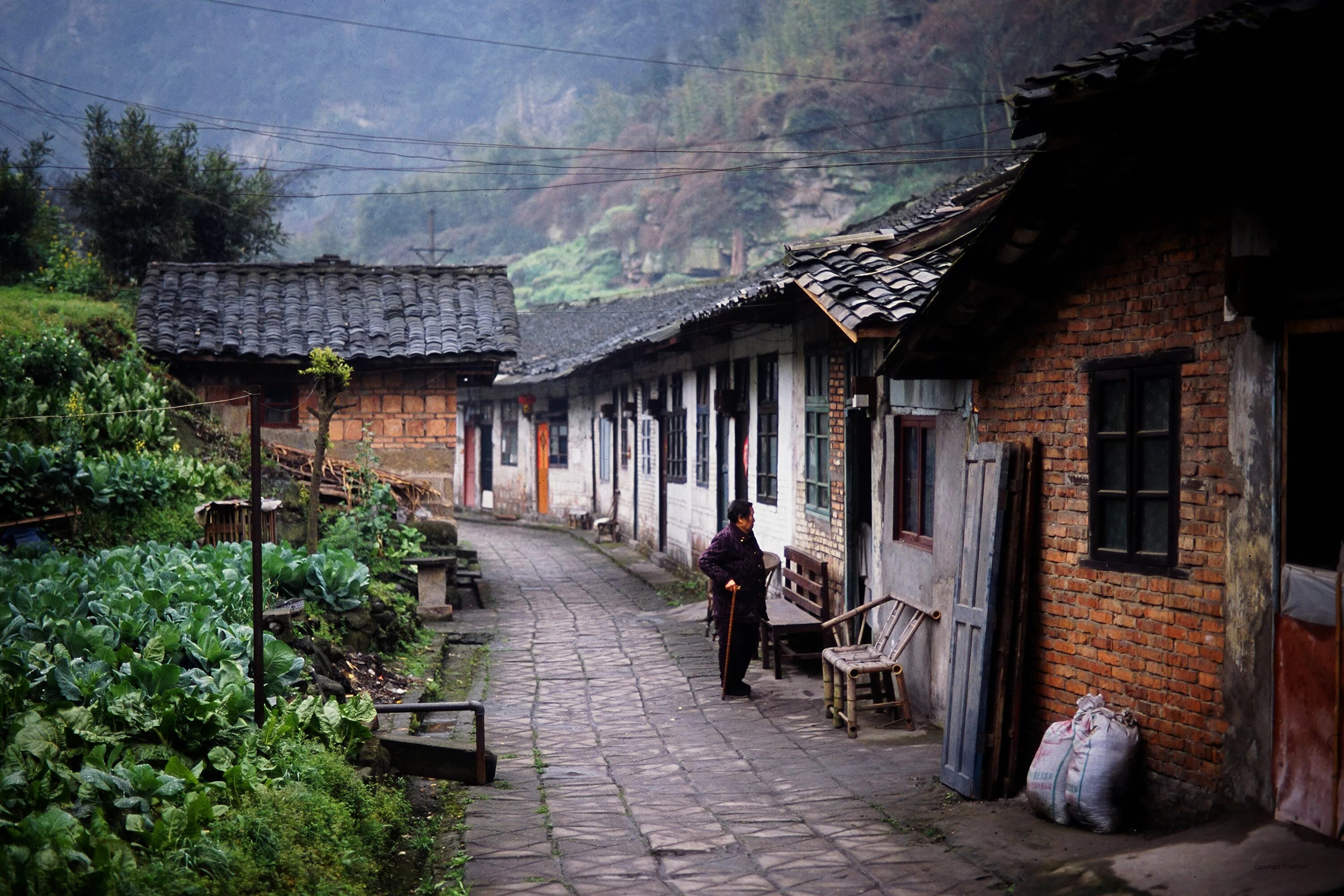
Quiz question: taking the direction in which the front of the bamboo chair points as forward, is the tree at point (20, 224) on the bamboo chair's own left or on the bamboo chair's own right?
on the bamboo chair's own right

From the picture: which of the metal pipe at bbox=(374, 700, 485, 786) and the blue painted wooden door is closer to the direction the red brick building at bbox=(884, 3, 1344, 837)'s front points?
the metal pipe

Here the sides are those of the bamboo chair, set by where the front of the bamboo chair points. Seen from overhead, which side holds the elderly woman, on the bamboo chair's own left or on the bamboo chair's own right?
on the bamboo chair's own right

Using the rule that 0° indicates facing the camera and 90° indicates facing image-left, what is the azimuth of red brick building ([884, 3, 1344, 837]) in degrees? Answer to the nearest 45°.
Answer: approximately 45°

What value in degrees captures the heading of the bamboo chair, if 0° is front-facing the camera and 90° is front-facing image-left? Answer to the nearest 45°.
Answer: approximately 45°
